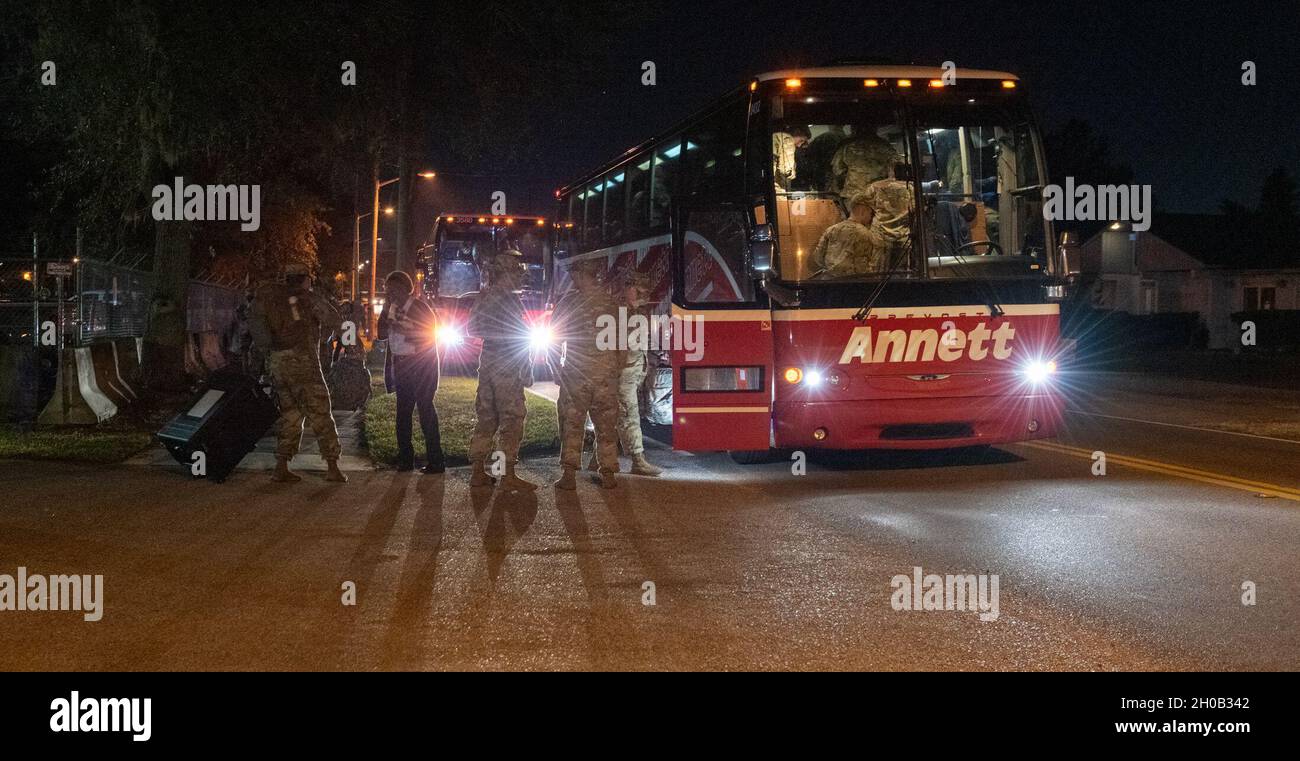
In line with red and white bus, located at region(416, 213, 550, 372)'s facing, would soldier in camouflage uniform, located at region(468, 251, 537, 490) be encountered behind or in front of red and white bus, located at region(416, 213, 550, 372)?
in front

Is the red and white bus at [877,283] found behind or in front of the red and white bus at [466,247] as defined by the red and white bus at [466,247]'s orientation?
in front

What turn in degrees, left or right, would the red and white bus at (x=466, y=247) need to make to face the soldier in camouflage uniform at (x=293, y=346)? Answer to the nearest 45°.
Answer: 0° — it already faces them

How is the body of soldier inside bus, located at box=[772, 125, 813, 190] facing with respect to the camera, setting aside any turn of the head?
to the viewer's right

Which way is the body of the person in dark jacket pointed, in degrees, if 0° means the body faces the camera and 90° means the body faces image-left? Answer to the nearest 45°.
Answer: approximately 45°

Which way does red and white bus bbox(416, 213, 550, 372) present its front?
toward the camera
